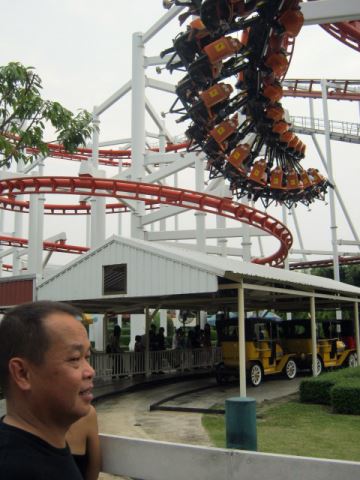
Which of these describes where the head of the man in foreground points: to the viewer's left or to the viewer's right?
to the viewer's right

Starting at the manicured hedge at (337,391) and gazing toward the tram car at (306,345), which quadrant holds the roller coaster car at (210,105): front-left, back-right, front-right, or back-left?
front-left

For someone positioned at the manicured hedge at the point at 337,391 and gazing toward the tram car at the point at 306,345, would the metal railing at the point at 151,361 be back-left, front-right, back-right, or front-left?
front-left

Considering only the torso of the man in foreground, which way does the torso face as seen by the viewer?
to the viewer's right
